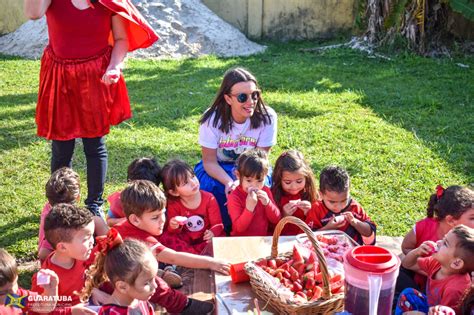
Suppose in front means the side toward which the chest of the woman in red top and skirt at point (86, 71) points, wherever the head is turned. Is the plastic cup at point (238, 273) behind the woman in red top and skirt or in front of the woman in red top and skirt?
in front

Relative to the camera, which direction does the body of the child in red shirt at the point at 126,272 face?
to the viewer's right

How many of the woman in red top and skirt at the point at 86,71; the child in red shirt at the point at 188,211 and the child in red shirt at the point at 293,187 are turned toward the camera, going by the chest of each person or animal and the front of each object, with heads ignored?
3

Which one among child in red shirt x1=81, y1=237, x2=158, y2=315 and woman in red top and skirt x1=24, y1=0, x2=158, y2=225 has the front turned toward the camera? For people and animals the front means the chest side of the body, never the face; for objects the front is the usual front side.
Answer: the woman in red top and skirt

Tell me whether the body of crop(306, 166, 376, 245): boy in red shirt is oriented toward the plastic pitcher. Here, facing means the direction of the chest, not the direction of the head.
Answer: yes

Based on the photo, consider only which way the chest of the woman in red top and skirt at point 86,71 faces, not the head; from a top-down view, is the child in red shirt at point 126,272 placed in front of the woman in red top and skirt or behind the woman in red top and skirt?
in front

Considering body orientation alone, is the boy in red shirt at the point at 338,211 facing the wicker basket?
yes

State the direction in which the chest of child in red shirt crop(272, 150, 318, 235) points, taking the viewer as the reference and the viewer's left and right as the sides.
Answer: facing the viewer

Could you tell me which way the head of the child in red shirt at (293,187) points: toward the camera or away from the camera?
toward the camera

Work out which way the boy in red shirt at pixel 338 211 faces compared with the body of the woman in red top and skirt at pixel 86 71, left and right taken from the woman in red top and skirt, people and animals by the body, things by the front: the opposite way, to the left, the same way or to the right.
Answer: the same way

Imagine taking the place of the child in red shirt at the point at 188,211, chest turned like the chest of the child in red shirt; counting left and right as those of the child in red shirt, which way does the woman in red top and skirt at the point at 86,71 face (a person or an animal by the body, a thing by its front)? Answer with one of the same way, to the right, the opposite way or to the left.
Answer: the same way

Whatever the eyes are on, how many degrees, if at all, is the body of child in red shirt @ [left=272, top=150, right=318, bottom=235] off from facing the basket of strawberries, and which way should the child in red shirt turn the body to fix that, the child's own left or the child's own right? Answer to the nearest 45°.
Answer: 0° — they already face it

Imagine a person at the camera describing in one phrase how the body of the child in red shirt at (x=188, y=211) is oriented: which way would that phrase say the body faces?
toward the camera

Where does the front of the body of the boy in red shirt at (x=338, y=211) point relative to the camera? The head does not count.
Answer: toward the camera

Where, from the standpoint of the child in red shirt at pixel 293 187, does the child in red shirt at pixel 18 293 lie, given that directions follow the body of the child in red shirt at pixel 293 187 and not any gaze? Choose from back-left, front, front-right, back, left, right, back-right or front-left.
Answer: front-right
